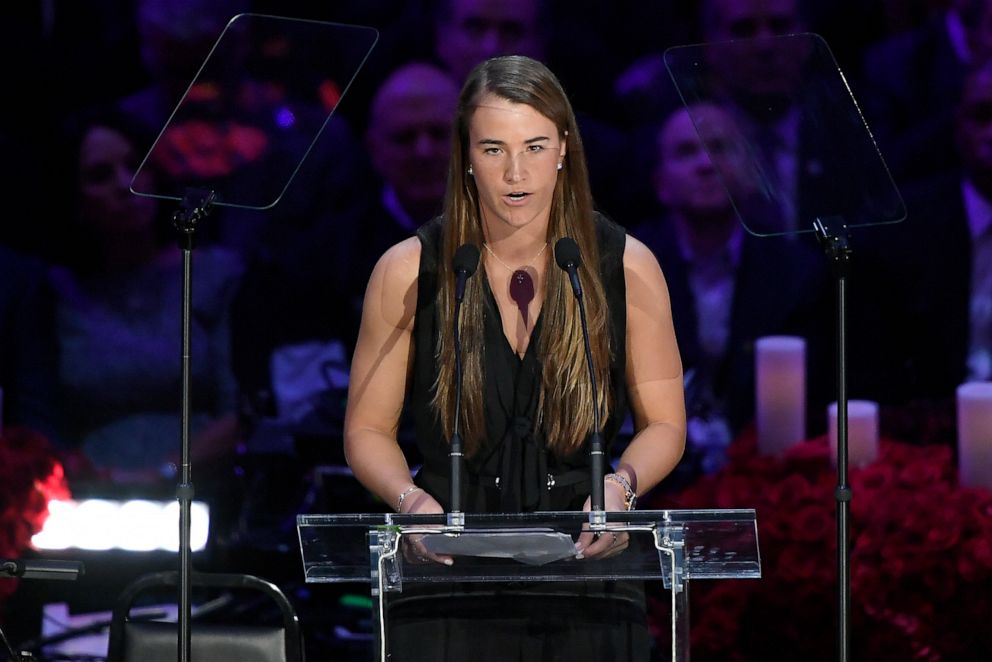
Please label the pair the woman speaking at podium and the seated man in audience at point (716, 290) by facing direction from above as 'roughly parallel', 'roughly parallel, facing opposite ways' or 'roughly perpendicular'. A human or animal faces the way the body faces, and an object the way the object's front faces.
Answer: roughly parallel

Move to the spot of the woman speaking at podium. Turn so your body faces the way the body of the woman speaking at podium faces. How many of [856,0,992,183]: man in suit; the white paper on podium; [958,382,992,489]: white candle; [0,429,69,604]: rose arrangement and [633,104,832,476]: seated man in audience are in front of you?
1

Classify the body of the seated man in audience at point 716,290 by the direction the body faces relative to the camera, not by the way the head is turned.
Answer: toward the camera

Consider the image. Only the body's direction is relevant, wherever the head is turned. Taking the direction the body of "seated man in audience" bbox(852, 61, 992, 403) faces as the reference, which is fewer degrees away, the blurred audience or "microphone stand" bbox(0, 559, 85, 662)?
the microphone stand

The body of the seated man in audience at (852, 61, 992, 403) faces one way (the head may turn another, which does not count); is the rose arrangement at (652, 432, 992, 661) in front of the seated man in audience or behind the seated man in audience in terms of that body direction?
in front

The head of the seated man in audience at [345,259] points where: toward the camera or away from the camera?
toward the camera

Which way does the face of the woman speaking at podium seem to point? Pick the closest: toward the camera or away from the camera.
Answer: toward the camera

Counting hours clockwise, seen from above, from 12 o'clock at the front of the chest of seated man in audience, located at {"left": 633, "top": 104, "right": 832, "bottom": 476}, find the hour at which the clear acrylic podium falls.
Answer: The clear acrylic podium is roughly at 12 o'clock from the seated man in audience.

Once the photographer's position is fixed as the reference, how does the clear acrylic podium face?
facing the viewer

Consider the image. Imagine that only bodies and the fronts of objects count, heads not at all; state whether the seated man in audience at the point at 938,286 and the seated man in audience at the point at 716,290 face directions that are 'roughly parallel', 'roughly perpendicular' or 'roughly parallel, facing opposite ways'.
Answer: roughly parallel
